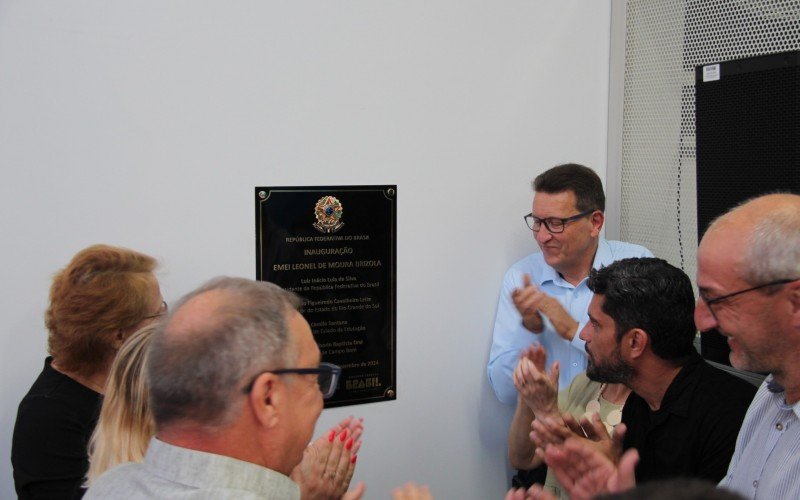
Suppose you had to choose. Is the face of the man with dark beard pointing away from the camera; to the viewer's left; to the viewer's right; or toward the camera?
to the viewer's left

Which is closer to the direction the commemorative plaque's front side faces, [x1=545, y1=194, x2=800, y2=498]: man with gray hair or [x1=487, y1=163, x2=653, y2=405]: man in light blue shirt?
the man with gray hair

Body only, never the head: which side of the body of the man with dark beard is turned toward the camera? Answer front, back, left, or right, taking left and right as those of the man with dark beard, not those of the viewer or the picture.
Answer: left

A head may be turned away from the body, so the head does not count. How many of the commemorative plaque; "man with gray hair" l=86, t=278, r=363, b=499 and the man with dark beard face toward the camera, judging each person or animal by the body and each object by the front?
1

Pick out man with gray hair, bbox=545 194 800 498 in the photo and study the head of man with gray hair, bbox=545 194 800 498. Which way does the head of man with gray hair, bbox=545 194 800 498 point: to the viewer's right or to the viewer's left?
to the viewer's left

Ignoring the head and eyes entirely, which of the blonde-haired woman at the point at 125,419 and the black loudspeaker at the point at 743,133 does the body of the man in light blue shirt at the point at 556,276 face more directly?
the blonde-haired woman

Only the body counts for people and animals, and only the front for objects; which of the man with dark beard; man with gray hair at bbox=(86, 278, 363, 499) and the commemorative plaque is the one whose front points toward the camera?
the commemorative plaque

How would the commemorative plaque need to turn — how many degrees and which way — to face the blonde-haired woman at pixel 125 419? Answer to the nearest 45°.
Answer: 0° — it already faces them

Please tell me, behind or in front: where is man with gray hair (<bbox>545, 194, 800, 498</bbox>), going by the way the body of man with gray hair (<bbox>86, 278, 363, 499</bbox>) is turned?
in front

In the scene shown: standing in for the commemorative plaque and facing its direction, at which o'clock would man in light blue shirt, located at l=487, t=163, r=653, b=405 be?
The man in light blue shirt is roughly at 9 o'clock from the commemorative plaque.
